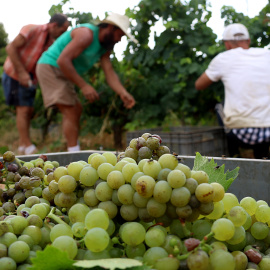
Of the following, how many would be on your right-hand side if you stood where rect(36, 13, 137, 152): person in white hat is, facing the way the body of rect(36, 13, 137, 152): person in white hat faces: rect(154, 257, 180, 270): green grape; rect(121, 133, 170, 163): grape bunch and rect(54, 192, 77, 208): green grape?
3

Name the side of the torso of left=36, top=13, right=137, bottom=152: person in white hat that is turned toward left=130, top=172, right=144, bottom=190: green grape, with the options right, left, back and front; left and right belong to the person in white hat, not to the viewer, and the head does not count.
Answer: right

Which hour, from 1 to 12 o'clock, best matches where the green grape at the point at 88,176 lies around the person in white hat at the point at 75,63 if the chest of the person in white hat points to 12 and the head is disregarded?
The green grape is roughly at 3 o'clock from the person in white hat.

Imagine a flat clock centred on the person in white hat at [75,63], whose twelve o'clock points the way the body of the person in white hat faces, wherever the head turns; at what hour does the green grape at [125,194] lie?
The green grape is roughly at 3 o'clock from the person in white hat.

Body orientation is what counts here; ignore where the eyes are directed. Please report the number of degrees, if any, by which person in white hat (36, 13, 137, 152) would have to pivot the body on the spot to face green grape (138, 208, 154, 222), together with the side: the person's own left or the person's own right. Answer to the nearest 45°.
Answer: approximately 90° to the person's own right

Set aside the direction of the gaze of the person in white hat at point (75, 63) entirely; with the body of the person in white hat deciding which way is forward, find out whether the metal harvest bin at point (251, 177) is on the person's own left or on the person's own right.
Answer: on the person's own right

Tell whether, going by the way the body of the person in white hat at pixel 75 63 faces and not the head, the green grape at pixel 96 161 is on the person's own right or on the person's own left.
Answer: on the person's own right

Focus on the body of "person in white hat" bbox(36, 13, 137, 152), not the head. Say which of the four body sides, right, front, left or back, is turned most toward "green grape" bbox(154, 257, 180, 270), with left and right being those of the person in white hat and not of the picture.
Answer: right

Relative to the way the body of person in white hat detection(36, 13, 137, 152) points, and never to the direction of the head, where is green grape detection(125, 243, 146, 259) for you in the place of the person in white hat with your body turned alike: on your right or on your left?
on your right

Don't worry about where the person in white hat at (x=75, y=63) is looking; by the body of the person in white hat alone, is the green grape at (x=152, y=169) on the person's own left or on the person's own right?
on the person's own right

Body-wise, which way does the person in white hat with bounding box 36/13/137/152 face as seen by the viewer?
to the viewer's right

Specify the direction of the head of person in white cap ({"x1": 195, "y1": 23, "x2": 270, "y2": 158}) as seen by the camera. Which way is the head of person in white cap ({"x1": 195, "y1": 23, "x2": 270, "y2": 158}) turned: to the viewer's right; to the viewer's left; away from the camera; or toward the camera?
away from the camera

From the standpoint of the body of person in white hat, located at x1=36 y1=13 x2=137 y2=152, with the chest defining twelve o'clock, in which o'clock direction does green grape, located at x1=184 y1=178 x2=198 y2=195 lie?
The green grape is roughly at 3 o'clock from the person in white hat.

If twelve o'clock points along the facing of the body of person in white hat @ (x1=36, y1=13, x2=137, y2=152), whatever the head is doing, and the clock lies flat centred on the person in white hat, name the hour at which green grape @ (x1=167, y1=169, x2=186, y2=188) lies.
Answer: The green grape is roughly at 3 o'clock from the person in white hat.
